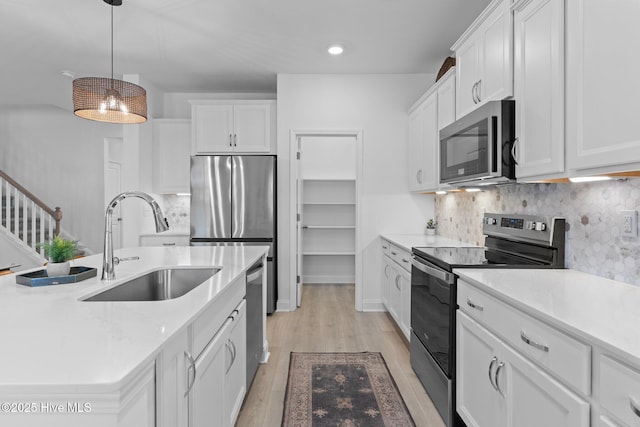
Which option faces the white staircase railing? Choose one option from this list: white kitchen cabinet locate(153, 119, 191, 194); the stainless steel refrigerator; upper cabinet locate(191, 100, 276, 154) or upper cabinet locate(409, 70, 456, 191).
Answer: upper cabinet locate(409, 70, 456, 191)

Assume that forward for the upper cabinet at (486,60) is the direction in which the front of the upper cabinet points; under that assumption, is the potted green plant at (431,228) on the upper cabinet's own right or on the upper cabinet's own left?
on the upper cabinet's own right

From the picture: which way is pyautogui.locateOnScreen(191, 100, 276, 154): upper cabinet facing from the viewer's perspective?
toward the camera

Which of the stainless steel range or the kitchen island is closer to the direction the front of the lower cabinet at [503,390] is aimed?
the kitchen island

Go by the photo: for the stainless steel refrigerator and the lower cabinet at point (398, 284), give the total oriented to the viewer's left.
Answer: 1

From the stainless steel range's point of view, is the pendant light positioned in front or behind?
in front

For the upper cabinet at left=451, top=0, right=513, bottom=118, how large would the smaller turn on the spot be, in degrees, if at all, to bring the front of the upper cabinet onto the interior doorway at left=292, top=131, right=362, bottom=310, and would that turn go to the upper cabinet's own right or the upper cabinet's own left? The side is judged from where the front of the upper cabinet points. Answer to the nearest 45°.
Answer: approximately 90° to the upper cabinet's own right

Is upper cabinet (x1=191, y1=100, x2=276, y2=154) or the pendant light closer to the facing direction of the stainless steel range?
the pendant light

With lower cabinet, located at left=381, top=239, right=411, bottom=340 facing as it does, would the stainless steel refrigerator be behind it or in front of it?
in front

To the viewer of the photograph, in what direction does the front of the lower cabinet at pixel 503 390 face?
facing the viewer and to the left of the viewer

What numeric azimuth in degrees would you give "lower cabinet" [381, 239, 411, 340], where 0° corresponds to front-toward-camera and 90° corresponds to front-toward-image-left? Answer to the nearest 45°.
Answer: approximately 90°

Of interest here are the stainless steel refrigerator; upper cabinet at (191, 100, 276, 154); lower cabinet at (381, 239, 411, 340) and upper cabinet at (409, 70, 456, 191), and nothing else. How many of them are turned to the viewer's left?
2

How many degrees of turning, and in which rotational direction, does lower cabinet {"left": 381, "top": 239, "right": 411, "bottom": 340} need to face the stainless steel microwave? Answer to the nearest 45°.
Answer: approximately 90° to its left

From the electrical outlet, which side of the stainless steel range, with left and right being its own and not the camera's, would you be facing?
left

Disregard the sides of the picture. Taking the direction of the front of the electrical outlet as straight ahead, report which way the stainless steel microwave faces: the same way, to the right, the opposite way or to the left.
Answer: the same way

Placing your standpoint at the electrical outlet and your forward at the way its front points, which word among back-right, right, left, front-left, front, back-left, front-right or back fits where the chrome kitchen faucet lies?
front

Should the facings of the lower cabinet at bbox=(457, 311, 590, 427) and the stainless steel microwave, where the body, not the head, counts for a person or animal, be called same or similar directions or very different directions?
same or similar directions

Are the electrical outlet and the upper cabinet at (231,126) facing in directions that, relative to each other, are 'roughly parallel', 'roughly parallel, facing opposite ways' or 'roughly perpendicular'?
roughly perpendicular

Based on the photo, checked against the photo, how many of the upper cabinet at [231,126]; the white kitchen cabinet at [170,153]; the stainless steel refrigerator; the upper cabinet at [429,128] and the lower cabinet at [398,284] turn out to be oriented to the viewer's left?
2
